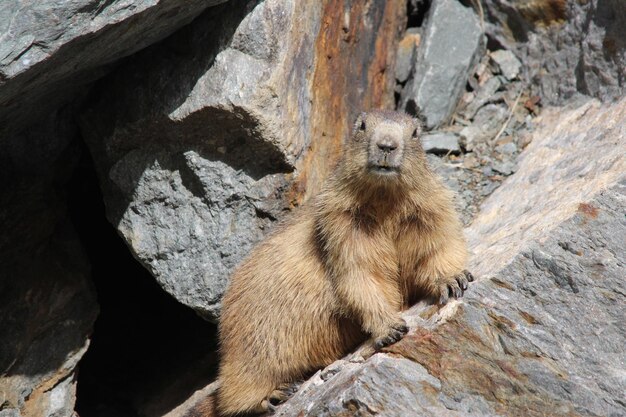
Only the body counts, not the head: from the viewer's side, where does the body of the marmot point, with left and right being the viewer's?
facing the viewer and to the right of the viewer

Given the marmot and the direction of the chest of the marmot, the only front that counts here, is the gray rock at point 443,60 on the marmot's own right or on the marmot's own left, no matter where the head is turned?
on the marmot's own left

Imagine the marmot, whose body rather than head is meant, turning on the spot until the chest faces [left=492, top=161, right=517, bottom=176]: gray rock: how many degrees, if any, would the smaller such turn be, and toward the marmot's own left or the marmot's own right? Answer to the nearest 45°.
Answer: approximately 90° to the marmot's own left

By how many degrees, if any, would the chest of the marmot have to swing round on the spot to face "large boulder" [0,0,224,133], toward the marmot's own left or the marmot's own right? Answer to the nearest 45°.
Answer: approximately 135° to the marmot's own right

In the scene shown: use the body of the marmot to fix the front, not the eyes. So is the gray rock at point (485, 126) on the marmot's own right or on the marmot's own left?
on the marmot's own left
